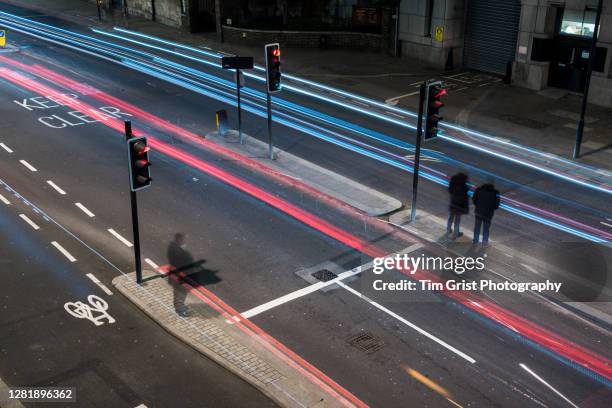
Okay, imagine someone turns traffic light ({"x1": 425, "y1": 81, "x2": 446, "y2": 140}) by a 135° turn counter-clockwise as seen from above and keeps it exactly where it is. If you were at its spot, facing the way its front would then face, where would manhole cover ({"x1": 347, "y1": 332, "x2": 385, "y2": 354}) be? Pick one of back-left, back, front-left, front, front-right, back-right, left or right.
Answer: back

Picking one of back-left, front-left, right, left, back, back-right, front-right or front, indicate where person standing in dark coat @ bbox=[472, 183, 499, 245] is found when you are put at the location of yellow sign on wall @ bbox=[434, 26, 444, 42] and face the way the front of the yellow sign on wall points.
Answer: front

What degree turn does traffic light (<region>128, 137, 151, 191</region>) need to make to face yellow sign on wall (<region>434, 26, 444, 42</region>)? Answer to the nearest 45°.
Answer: approximately 90° to its left

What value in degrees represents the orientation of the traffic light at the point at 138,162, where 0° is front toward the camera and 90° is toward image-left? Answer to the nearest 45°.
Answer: approximately 315°

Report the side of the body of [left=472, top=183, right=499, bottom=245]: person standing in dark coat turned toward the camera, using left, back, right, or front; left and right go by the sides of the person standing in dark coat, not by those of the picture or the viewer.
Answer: back

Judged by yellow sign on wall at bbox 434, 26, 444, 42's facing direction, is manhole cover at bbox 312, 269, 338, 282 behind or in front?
in front

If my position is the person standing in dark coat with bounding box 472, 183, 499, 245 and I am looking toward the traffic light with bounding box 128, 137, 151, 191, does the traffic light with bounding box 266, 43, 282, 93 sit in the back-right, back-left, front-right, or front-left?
front-right

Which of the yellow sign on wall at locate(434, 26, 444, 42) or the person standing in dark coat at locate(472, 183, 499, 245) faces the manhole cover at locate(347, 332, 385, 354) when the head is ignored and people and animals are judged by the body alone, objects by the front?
the yellow sign on wall

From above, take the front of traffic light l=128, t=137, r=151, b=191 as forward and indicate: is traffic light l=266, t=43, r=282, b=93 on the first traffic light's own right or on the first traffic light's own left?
on the first traffic light's own left

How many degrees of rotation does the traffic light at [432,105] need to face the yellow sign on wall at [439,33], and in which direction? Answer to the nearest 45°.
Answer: approximately 135° to its left

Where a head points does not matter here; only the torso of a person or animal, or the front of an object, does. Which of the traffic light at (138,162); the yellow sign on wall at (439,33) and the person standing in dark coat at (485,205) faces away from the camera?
the person standing in dark coat

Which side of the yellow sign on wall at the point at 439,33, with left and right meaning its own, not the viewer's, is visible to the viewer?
front

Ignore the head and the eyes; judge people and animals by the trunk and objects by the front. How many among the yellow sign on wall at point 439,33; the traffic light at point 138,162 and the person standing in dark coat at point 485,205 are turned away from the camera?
1

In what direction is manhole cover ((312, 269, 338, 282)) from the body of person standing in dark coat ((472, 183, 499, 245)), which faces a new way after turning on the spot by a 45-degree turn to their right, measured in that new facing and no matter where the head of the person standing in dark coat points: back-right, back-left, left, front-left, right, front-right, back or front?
back

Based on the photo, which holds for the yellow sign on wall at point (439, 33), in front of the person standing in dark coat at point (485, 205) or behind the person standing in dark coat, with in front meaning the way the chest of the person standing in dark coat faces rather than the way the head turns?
in front

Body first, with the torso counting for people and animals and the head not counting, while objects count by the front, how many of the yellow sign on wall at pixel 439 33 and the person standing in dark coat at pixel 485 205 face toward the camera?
1
